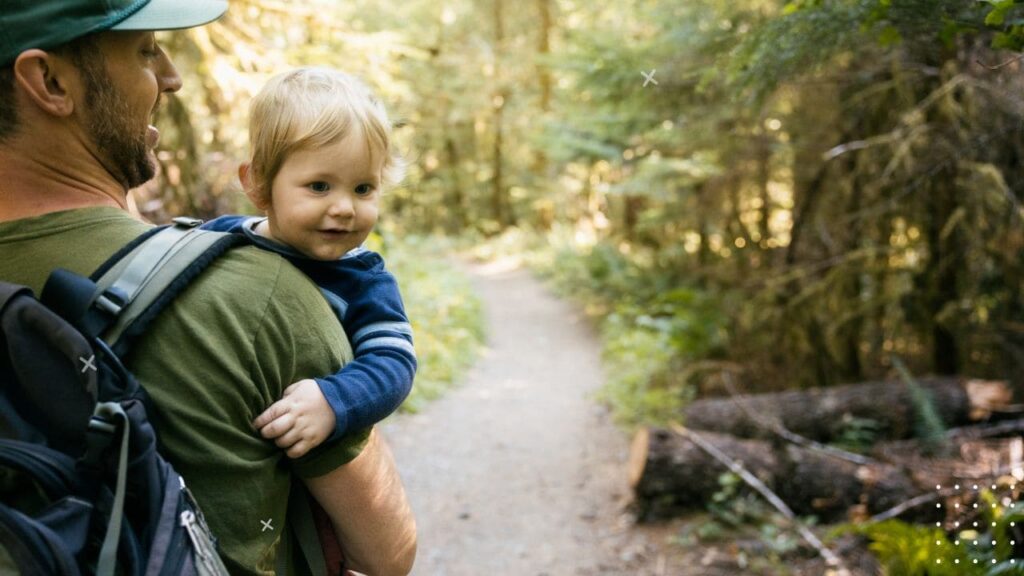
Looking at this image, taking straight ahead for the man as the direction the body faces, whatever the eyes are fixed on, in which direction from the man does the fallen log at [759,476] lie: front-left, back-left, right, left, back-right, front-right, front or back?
front

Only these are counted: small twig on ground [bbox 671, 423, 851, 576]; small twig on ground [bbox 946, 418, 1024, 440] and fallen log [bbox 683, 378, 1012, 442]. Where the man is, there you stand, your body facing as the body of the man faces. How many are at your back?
0

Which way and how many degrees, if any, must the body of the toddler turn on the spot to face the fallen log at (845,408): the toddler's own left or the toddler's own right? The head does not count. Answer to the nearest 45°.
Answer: approximately 135° to the toddler's own left

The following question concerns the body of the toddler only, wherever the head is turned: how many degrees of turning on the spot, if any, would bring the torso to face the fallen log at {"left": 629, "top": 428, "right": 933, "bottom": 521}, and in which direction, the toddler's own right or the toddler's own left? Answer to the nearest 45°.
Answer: approximately 135° to the toddler's own left

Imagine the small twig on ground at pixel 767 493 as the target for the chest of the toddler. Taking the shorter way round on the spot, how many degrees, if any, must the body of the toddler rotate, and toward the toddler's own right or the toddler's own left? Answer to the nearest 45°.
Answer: approximately 135° to the toddler's own left

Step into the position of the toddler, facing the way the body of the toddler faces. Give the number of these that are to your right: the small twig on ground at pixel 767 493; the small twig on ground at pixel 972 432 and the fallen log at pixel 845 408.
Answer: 0

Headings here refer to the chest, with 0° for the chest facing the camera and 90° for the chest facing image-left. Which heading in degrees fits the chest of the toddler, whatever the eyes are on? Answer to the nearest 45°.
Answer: approximately 0°

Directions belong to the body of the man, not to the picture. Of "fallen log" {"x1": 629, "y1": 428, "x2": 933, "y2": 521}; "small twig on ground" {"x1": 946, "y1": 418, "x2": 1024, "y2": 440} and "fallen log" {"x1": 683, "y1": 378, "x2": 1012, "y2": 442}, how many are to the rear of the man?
0

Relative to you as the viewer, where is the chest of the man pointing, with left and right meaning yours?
facing away from the viewer and to the right of the viewer

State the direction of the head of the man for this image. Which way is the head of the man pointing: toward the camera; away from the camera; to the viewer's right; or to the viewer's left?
to the viewer's right
